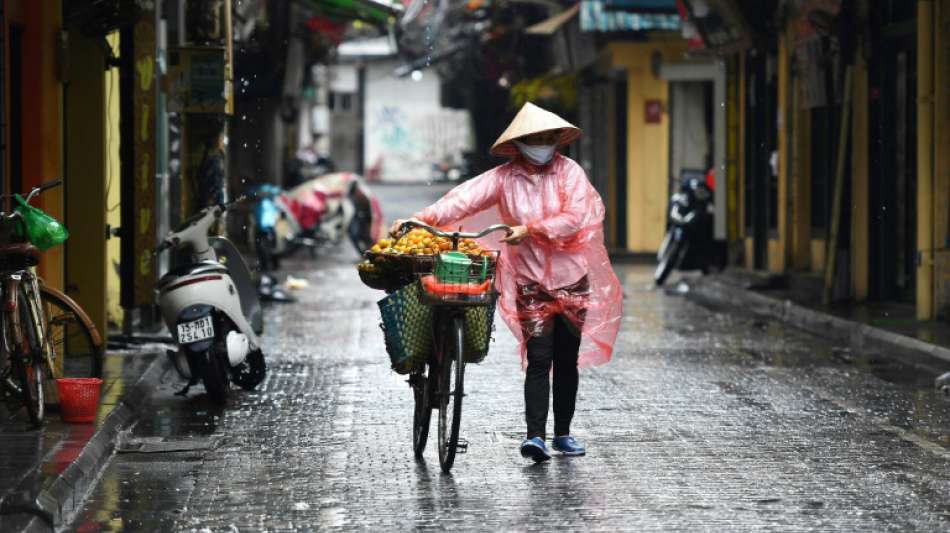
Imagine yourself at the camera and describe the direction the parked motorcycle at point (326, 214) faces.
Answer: facing the viewer and to the left of the viewer

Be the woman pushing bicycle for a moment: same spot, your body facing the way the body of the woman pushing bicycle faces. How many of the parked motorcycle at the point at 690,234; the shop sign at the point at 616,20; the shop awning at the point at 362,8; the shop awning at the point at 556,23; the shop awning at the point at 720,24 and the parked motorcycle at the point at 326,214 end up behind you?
6

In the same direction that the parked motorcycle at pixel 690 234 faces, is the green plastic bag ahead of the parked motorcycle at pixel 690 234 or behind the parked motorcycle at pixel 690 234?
ahead

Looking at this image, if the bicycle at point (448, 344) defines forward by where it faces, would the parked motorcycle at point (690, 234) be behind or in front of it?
behind

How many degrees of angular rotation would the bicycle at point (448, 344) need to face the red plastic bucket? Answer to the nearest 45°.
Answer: approximately 135° to its right

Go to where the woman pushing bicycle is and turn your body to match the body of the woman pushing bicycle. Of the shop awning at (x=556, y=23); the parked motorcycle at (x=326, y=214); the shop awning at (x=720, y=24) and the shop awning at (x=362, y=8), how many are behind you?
4

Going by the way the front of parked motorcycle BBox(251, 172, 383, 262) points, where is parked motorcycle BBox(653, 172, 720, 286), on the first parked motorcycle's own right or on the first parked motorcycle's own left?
on the first parked motorcycle's own left

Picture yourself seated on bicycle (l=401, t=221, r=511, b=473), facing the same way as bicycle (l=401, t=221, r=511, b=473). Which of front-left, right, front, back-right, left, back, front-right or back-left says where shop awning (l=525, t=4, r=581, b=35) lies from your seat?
back

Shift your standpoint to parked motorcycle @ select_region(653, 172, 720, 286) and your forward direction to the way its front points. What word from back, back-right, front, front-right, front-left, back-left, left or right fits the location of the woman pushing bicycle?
front-left

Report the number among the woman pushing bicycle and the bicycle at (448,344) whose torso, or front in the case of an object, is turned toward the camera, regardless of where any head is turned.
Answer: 2

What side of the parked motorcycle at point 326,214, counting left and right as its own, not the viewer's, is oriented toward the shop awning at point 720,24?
left
